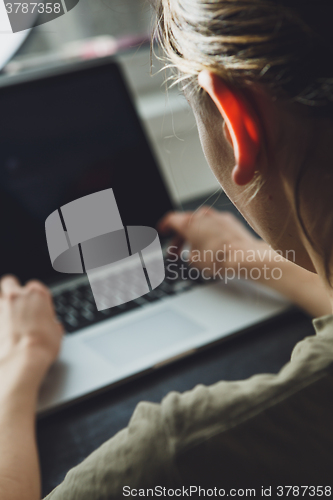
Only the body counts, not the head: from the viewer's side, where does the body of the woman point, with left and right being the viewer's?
facing away from the viewer and to the left of the viewer

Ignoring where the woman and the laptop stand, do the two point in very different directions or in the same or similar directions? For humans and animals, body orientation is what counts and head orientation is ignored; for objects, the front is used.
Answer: very different directions

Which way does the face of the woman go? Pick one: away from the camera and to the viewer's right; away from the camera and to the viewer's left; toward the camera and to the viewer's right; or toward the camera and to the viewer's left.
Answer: away from the camera and to the viewer's left

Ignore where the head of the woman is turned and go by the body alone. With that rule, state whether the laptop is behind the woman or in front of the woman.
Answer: in front

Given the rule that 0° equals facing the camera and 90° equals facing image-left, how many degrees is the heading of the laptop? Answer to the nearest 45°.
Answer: approximately 315°

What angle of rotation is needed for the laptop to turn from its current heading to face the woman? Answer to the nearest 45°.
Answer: approximately 45° to its right
